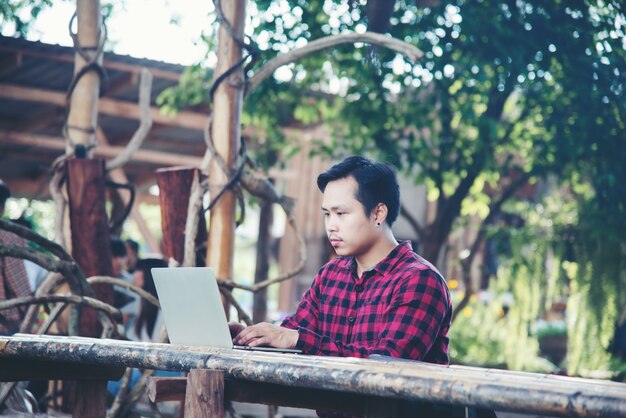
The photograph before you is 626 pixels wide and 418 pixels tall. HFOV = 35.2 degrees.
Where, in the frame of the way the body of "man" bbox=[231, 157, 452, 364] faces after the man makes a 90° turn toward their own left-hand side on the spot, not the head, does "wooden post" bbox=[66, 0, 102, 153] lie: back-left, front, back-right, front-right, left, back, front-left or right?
back

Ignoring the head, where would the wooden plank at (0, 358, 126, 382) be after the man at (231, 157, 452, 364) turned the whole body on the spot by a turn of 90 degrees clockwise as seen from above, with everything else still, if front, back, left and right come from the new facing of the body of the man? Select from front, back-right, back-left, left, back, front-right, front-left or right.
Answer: front-left

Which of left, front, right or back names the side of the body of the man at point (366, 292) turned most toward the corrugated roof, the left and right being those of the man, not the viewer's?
right

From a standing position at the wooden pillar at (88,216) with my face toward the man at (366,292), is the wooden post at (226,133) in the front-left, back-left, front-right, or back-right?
front-left

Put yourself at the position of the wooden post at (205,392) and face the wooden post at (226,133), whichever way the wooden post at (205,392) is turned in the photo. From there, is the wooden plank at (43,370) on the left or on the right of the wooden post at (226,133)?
left

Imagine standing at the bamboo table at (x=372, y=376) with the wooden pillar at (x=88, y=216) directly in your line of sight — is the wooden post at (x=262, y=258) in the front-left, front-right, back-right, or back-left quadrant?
front-right

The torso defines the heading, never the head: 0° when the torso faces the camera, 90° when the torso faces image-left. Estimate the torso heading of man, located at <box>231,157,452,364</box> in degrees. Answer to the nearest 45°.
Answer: approximately 45°

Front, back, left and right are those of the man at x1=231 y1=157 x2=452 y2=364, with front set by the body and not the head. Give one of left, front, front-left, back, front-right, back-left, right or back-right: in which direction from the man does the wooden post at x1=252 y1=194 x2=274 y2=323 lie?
back-right

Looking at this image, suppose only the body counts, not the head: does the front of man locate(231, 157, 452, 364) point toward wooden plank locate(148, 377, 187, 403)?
yes

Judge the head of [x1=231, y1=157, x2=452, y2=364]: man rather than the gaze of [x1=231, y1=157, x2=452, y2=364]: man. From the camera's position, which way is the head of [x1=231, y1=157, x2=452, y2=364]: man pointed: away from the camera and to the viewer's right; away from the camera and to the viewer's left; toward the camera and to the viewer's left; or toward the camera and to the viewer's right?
toward the camera and to the viewer's left

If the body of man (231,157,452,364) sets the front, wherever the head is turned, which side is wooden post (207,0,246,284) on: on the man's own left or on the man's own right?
on the man's own right

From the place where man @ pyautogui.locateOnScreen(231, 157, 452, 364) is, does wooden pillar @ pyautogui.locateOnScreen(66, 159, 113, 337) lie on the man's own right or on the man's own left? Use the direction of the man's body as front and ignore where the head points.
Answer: on the man's own right

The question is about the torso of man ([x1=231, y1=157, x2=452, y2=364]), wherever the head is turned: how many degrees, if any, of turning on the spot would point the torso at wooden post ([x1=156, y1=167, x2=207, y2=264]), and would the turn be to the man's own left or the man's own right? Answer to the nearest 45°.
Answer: approximately 90° to the man's own right
